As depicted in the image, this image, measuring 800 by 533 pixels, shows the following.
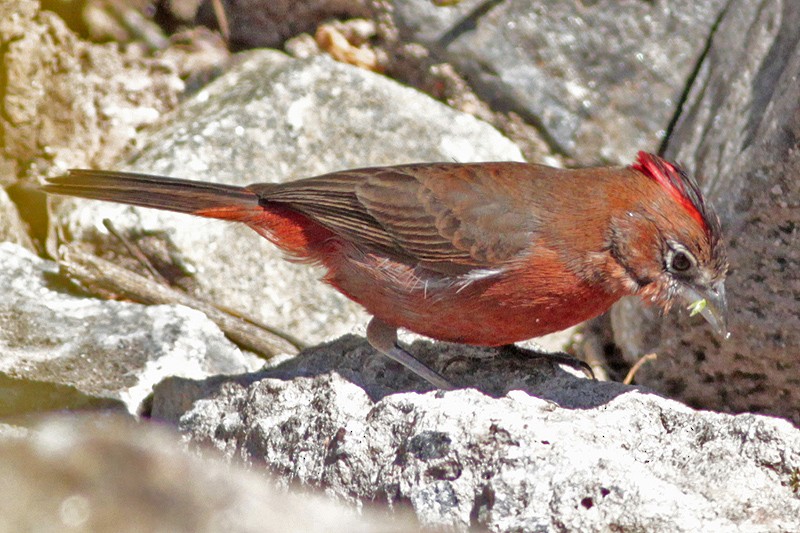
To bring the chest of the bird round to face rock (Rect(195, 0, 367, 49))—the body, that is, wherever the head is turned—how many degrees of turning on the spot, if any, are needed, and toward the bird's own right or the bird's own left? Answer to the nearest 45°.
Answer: approximately 135° to the bird's own left

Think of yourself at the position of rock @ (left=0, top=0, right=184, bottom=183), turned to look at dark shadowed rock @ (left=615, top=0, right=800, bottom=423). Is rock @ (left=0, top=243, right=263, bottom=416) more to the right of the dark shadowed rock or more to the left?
right

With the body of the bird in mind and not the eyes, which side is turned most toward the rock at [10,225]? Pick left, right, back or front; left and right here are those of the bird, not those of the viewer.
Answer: back

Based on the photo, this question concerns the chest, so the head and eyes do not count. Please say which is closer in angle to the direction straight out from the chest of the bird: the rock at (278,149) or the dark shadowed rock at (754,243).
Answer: the dark shadowed rock

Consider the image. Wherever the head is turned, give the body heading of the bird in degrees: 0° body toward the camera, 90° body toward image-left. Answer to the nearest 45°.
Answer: approximately 270°

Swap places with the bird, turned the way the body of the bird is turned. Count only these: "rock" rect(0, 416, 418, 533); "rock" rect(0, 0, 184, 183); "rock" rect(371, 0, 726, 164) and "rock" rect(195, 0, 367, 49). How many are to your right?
1

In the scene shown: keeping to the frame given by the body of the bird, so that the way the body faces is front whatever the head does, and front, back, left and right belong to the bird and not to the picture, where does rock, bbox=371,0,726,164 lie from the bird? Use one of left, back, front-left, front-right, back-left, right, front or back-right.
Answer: left

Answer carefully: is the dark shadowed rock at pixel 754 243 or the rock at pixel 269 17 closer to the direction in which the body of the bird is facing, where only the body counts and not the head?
the dark shadowed rock

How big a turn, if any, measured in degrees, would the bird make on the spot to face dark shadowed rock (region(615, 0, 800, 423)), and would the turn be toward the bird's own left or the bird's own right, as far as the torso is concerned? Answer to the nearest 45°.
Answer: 0° — it already faces it

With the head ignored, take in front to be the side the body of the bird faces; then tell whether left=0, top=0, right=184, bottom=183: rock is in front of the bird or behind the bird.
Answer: behind
